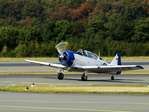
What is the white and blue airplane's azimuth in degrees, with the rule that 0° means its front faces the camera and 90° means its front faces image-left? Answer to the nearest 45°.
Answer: approximately 45°
